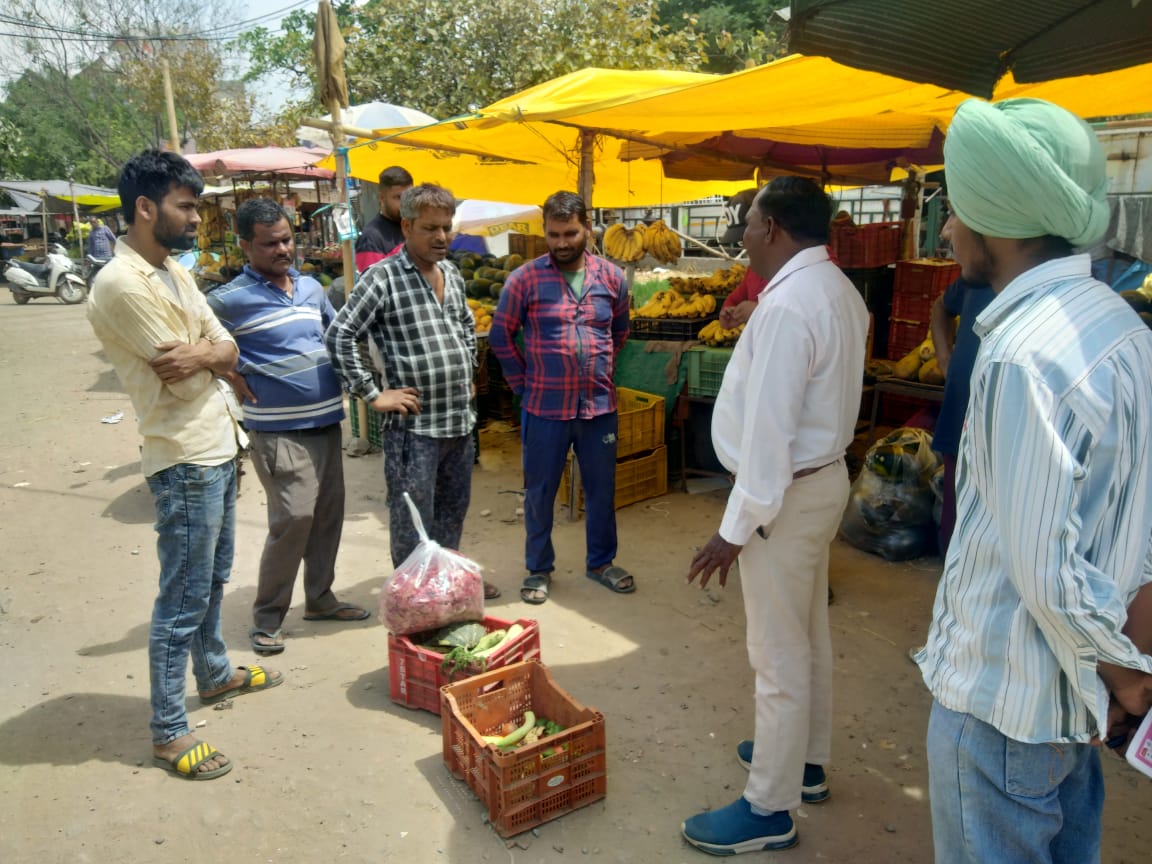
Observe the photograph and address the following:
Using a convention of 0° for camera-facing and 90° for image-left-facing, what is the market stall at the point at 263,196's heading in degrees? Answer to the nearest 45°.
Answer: approximately 0°

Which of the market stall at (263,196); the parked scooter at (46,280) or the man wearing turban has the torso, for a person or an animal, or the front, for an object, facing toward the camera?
the market stall

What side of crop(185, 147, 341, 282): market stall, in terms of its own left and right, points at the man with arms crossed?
front

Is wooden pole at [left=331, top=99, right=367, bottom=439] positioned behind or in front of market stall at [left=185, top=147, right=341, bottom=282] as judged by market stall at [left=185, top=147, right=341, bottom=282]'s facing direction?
in front

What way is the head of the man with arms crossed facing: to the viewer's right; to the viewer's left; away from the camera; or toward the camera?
to the viewer's right

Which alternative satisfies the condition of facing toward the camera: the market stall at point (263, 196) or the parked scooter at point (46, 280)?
the market stall

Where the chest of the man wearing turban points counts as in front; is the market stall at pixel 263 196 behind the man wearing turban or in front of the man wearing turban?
in front

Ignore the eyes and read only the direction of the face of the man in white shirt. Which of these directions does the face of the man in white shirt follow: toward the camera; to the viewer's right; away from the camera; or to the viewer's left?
to the viewer's left

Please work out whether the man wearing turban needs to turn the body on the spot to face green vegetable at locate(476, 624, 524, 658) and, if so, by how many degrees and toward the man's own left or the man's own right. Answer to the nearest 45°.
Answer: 0° — they already face it

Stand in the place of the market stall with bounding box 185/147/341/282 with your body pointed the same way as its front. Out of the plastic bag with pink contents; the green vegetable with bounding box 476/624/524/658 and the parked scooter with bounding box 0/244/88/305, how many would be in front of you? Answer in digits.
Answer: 2

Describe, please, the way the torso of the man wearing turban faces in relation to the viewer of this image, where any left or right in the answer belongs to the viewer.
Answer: facing away from the viewer and to the left of the viewer

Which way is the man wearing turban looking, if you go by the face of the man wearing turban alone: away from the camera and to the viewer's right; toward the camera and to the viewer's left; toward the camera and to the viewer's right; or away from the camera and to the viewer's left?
away from the camera and to the viewer's left
